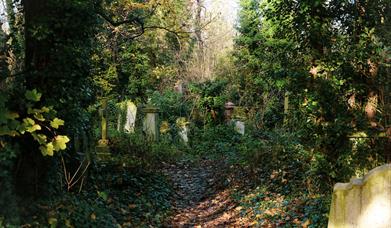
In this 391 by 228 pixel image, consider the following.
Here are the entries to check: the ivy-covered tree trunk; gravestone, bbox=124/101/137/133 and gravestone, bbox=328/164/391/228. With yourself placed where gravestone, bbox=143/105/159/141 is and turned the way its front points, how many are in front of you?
2

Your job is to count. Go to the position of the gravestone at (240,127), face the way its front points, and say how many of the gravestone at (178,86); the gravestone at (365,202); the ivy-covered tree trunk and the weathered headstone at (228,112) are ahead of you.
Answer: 2

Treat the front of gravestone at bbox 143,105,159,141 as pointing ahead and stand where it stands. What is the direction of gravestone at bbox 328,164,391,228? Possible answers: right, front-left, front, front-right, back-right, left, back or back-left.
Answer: front

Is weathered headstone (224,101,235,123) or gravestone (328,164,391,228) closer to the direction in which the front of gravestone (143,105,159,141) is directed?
the gravestone

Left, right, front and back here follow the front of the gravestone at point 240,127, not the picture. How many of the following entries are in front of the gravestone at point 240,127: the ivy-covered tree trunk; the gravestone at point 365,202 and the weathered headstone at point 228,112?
2

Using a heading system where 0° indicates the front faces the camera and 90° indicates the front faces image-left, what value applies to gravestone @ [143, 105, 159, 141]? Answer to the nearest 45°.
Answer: approximately 0°

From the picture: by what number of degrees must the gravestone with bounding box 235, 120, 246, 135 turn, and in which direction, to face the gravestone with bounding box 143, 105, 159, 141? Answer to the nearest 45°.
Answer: approximately 45° to its right

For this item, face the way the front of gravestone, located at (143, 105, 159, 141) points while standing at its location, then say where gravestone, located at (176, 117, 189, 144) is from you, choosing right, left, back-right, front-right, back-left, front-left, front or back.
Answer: back-left

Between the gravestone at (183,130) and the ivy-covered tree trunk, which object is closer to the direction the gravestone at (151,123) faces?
the ivy-covered tree trunk

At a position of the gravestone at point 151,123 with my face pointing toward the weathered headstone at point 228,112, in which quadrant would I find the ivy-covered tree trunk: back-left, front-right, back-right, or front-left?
back-right

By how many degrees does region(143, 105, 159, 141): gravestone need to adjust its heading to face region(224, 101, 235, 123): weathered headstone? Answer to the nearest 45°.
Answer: approximately 135° to its left

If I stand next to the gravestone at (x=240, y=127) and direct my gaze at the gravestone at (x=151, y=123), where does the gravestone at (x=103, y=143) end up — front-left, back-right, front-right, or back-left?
front-left

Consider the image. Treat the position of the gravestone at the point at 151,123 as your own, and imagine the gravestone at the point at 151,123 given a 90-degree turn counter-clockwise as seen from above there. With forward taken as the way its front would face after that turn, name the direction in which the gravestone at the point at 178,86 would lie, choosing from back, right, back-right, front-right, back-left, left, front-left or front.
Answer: left

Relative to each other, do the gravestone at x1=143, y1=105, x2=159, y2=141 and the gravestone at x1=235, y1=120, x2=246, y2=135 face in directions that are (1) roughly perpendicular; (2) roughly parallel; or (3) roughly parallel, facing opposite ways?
roughly parallel

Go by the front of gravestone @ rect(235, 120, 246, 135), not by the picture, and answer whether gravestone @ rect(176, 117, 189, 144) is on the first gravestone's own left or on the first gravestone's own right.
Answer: on the first gravestone's own right

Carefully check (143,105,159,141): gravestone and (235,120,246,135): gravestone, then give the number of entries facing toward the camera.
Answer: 2

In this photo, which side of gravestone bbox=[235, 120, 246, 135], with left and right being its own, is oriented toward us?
front
